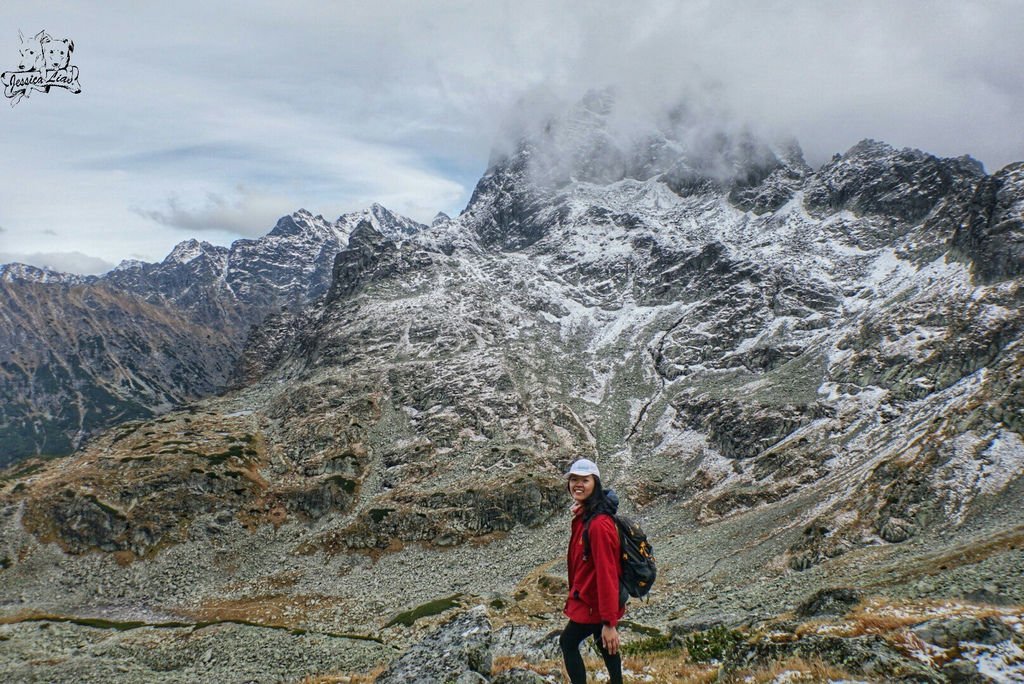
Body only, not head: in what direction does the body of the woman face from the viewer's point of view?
to the viewer's left
